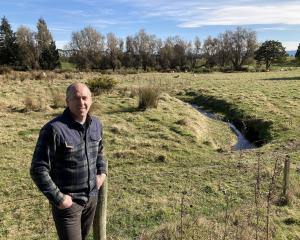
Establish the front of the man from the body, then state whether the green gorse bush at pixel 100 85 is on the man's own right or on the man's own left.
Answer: on the man's own left

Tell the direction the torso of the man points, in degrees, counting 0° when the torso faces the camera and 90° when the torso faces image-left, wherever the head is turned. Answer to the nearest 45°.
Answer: approximately 315°

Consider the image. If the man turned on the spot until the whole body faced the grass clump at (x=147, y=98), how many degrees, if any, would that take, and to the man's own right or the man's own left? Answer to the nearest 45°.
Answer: approximately 135° to the man's own left

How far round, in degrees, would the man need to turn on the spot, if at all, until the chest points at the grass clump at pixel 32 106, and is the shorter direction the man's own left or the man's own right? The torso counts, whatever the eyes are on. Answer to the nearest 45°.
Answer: approximately 135° to the man's own left
